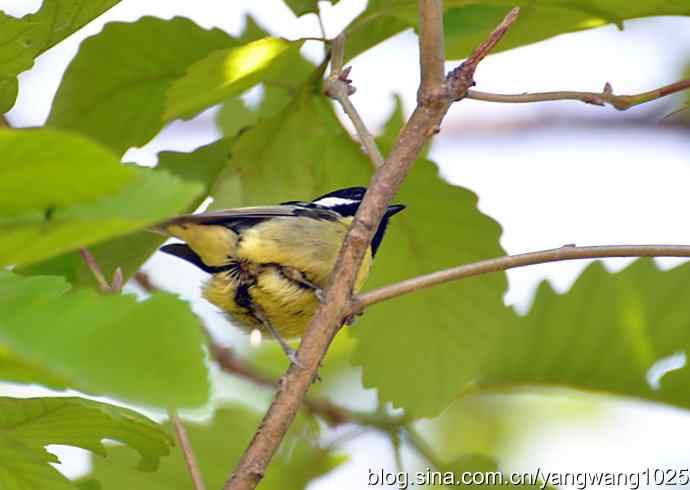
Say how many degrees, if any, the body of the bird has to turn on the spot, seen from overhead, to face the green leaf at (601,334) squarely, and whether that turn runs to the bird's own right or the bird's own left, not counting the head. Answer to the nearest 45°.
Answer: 0° — it already faces it

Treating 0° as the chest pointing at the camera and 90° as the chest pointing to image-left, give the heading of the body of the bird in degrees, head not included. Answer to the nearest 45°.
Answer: approximately 270°
